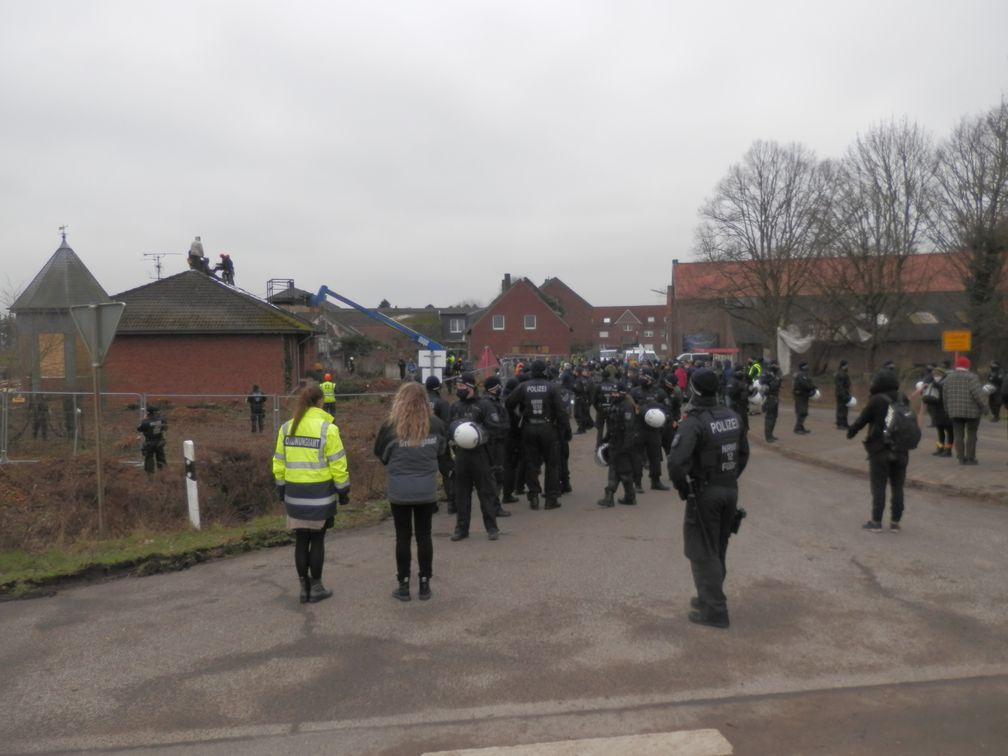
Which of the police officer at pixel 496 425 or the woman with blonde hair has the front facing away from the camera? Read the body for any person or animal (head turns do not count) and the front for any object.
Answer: the woman with blonde hair

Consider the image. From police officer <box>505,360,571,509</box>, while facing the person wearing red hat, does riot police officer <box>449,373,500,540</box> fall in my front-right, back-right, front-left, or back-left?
back-right

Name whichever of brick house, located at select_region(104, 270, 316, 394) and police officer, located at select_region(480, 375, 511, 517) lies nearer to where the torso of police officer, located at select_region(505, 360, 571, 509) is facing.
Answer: the brick house

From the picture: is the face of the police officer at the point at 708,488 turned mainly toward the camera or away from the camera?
away from the camera

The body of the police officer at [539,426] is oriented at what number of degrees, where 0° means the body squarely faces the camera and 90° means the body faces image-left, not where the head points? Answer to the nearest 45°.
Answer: approximately 180°

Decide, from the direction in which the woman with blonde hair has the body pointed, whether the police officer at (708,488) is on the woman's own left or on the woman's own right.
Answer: on the woman's own right

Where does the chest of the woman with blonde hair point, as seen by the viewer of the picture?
away from the camera

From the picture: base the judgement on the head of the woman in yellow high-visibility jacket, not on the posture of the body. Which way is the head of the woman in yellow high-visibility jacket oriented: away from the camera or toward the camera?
away from the camera

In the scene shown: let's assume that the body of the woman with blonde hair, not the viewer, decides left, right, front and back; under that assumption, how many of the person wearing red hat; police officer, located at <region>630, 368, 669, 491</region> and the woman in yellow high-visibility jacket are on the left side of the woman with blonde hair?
1
